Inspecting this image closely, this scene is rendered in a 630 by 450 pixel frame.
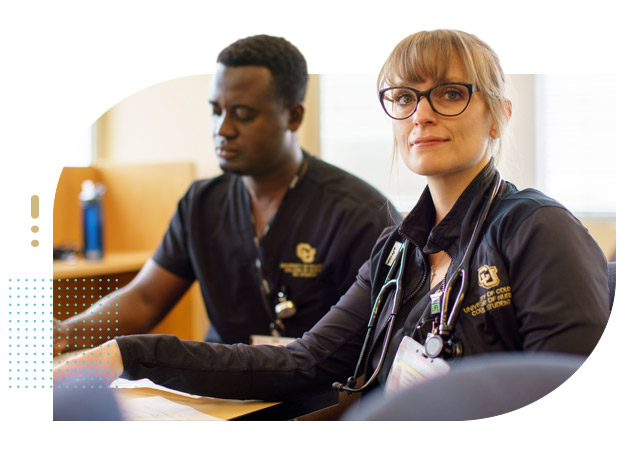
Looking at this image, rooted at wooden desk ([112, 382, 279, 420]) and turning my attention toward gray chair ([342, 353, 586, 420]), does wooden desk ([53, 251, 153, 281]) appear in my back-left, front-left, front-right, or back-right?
back-left

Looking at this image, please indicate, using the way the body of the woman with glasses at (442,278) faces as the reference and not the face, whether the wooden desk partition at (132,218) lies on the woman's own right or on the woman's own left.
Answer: on the woman's own right

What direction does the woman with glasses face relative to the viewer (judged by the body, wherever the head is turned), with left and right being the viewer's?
facing the viewer and to the left of the viewer
